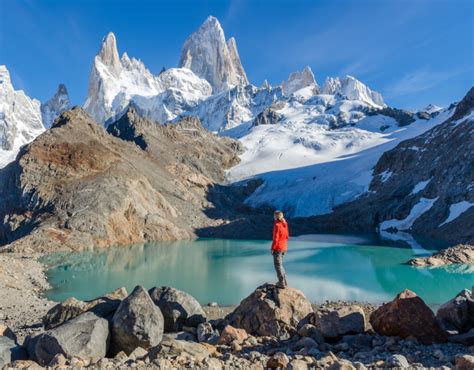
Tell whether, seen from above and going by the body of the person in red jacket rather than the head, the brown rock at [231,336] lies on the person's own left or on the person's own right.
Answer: on the person's own left

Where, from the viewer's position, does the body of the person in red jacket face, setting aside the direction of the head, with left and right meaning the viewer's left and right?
facing away from the viewer and to the left of the viewer

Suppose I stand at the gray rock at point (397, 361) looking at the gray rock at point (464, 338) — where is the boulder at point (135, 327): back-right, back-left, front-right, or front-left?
back-left

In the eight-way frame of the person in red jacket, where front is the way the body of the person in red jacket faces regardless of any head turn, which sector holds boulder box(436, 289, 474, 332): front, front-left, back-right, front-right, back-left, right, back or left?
back-right

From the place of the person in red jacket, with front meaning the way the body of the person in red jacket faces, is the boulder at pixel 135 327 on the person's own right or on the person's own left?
on the person's own left

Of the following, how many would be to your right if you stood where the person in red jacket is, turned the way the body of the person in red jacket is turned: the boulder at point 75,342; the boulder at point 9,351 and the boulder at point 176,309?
0

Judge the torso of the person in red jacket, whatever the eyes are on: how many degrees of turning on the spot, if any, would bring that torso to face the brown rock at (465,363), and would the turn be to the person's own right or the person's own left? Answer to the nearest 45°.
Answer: approximately 180°

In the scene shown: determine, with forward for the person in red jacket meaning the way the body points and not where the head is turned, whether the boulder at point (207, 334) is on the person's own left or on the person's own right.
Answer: on the person's own left

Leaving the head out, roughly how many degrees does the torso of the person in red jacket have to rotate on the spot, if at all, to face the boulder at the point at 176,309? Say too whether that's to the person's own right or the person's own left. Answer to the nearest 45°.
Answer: approximately 45° to the person's own left

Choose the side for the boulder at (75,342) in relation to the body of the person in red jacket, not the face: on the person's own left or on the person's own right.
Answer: on the person's own left

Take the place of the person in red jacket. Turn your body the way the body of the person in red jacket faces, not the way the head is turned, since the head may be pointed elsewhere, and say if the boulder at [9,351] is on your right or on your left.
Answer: on your left
